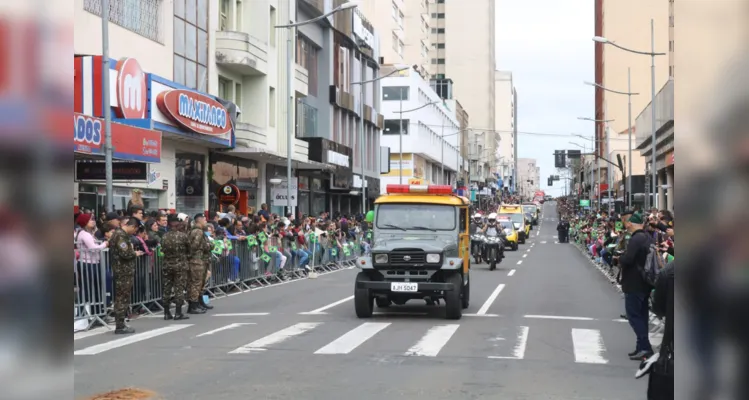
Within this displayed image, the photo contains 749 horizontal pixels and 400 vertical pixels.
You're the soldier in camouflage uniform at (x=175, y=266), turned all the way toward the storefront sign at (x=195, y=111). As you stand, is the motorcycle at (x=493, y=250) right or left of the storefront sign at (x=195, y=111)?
right

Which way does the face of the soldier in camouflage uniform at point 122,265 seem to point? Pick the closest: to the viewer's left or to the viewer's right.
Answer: to the viewer's right

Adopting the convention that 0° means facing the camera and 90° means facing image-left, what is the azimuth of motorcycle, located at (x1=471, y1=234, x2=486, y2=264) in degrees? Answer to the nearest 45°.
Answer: approximately 0°

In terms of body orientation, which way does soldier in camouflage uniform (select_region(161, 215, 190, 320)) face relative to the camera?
away from the camera
